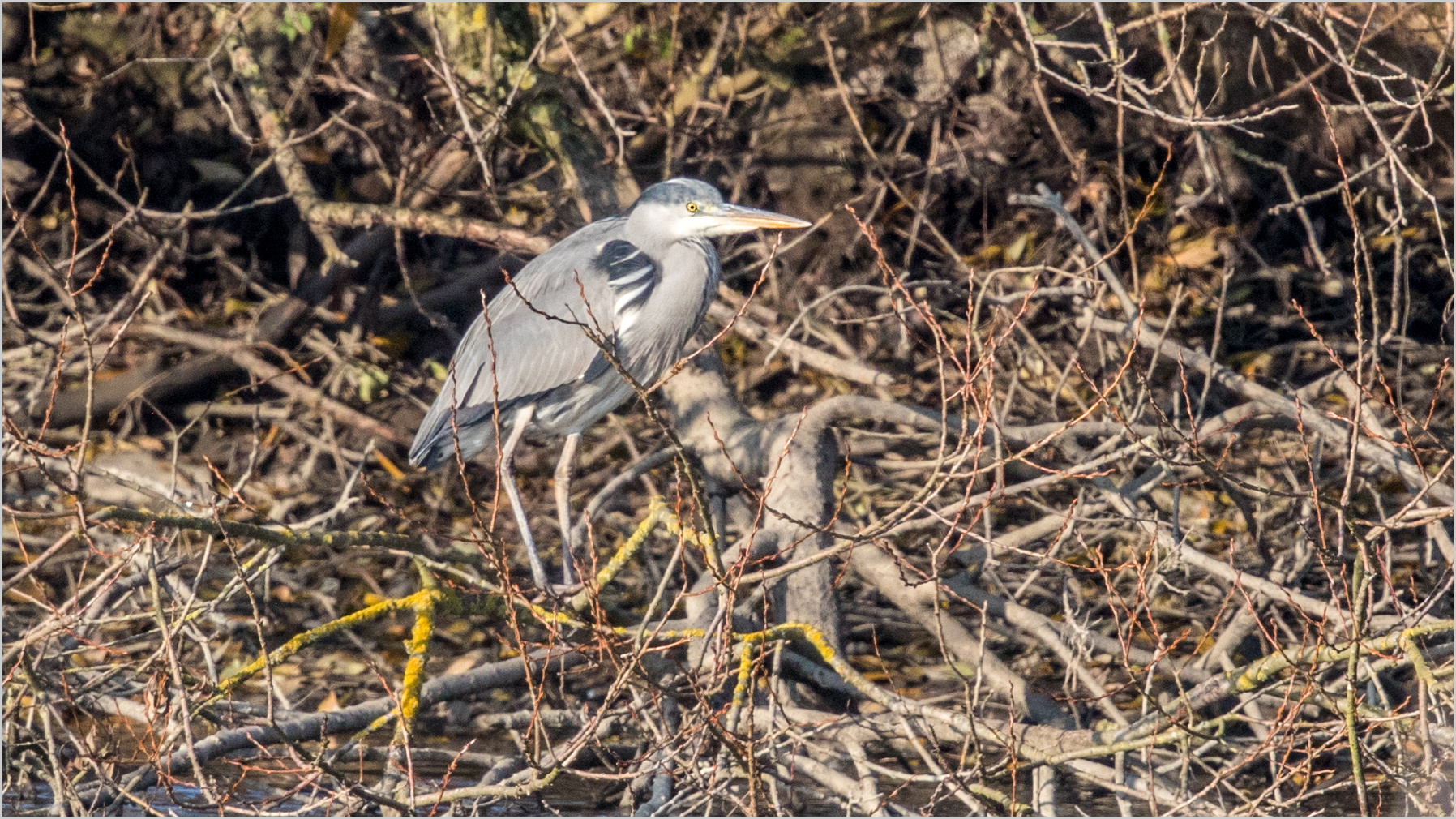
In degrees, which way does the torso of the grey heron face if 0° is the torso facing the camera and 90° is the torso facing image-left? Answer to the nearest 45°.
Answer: approximately 270°
